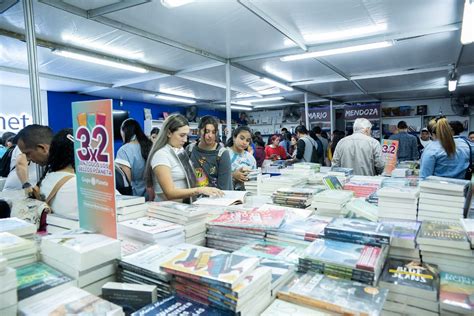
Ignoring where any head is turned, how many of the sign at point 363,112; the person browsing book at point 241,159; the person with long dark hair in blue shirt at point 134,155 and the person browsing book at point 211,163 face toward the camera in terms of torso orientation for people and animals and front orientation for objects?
3

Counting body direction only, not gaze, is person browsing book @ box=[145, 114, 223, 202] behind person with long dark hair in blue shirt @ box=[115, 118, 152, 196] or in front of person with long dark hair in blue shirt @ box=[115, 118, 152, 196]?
behind

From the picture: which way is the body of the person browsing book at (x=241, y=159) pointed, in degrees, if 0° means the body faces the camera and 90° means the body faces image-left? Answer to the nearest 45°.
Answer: approximately 0°

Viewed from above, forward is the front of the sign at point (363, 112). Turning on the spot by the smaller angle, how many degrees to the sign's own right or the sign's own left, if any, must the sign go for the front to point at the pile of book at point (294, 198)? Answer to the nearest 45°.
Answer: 0° — it already faces it

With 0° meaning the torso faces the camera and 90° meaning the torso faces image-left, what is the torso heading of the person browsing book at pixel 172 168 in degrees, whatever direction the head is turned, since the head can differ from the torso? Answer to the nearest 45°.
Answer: approximately 315°

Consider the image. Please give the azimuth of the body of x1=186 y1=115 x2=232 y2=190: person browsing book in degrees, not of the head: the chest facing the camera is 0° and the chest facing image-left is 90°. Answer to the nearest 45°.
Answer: approximately 0°

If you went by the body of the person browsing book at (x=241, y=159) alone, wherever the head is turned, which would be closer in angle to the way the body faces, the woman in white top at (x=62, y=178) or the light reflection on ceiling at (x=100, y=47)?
the woman in white top

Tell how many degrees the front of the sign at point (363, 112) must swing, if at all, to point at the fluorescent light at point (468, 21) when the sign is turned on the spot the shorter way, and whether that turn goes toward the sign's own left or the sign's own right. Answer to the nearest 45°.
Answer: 0° — it already faces it

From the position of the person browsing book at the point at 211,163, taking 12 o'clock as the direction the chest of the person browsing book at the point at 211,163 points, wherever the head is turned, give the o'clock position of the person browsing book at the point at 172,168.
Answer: the person browsing book at the point at 172,168 is roughly at 1 o'clock from the person browsing book at the point at 211,163.

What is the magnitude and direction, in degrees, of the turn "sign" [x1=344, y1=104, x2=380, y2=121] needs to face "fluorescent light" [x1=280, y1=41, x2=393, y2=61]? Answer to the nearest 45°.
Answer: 0° — it already faces it

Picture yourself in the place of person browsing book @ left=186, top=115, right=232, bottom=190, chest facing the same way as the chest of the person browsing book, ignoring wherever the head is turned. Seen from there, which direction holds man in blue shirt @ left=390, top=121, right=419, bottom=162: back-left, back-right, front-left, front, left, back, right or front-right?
back-left
